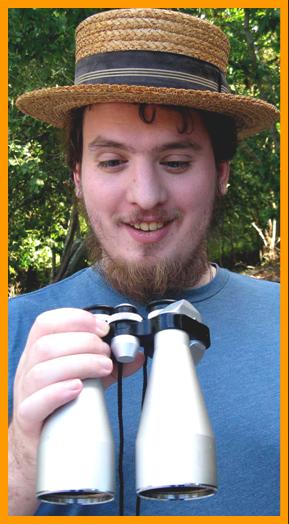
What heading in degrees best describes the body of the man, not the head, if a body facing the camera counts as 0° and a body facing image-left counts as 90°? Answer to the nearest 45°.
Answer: approximately 0°
